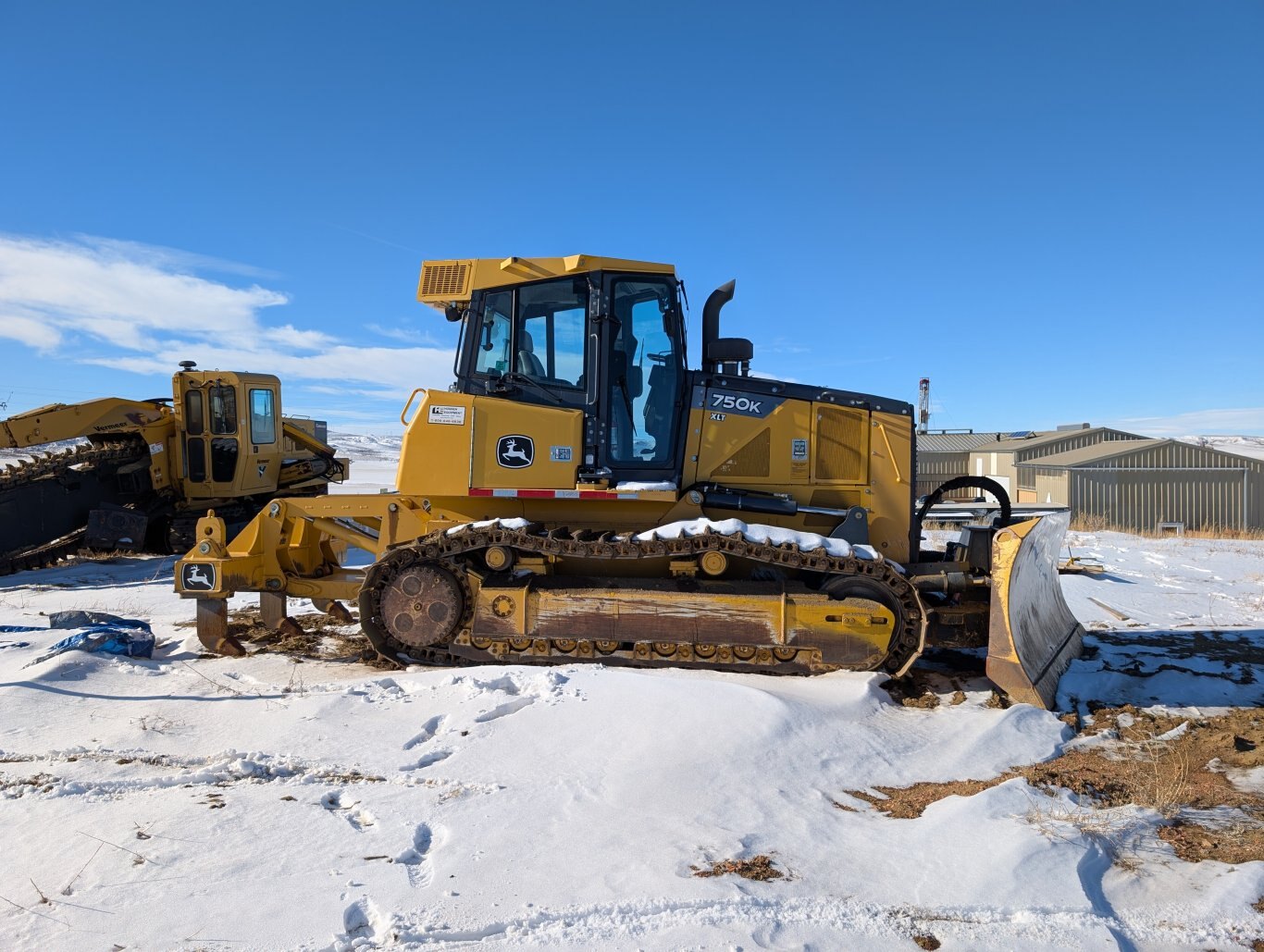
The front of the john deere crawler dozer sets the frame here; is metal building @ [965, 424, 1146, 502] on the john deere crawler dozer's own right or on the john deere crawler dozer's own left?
on the john deere crawler dozer's own left

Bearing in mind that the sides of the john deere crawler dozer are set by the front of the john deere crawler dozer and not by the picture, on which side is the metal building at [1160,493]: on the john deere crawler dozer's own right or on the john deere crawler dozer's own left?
on the john deere crawler dozer's own left

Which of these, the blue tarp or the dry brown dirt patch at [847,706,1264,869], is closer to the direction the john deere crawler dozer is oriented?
the dry brown dirt patch

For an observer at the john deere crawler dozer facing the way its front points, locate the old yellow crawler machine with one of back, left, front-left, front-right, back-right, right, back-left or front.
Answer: back-left

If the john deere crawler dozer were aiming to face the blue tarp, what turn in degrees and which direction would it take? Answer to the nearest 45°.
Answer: approximately 180°

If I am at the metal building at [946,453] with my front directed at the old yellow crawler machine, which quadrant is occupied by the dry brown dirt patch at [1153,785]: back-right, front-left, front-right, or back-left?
front-left

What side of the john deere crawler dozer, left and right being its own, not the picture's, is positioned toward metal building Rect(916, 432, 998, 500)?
left

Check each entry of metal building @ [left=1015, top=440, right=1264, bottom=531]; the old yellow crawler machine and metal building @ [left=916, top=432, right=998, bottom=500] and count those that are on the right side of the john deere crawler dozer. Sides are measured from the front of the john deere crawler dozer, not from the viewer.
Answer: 0

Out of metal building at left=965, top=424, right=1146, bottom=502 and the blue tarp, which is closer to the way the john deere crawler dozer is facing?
the metal building

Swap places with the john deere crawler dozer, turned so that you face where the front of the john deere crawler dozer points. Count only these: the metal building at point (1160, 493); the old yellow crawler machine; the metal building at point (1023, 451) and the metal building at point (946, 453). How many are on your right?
0

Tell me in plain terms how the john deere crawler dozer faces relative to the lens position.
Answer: facing to the right of the viewer
